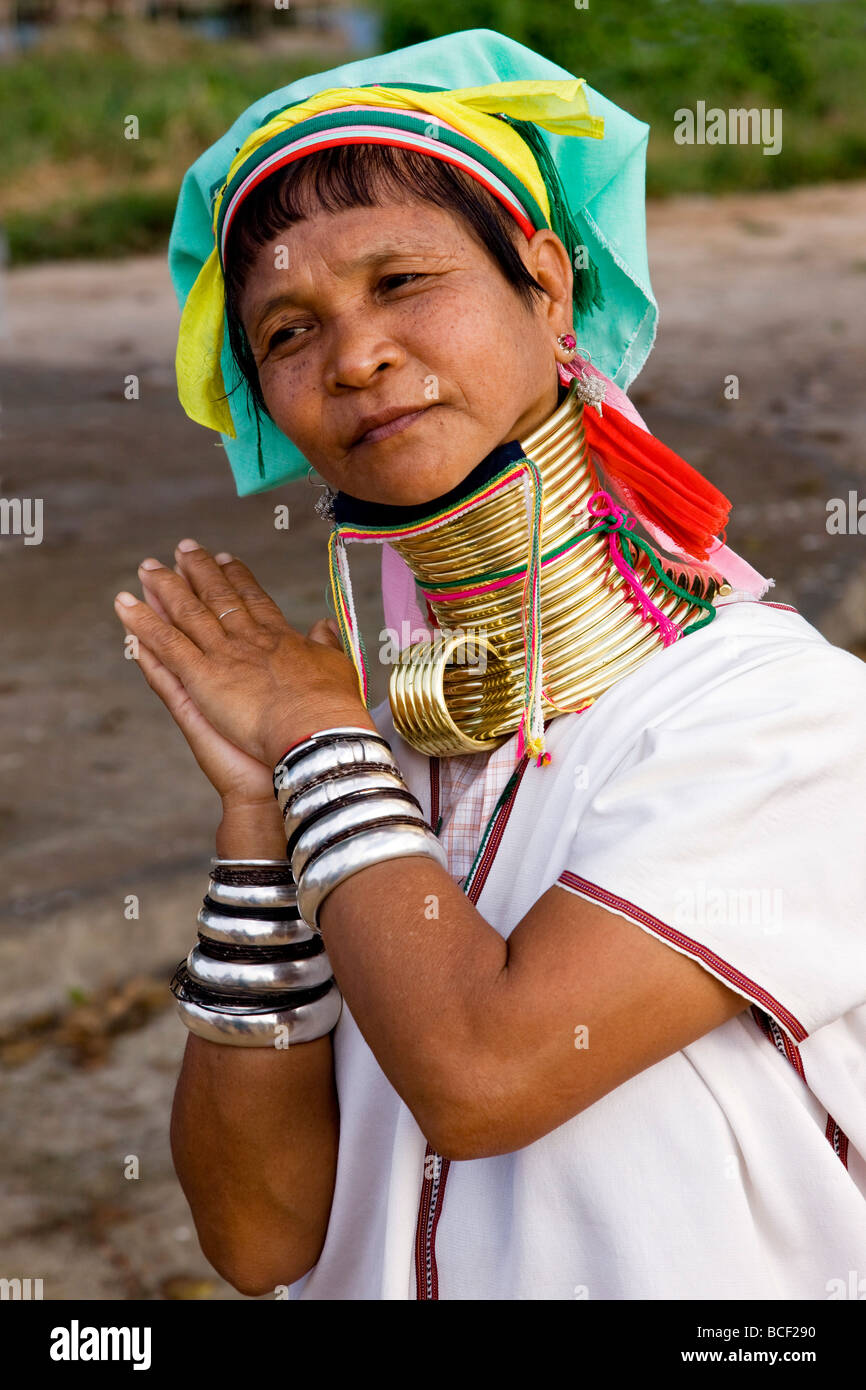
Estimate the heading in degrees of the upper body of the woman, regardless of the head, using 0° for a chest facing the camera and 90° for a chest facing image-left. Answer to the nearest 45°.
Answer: approximately 45°

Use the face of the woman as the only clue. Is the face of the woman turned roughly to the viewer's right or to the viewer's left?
to the viewer's left
